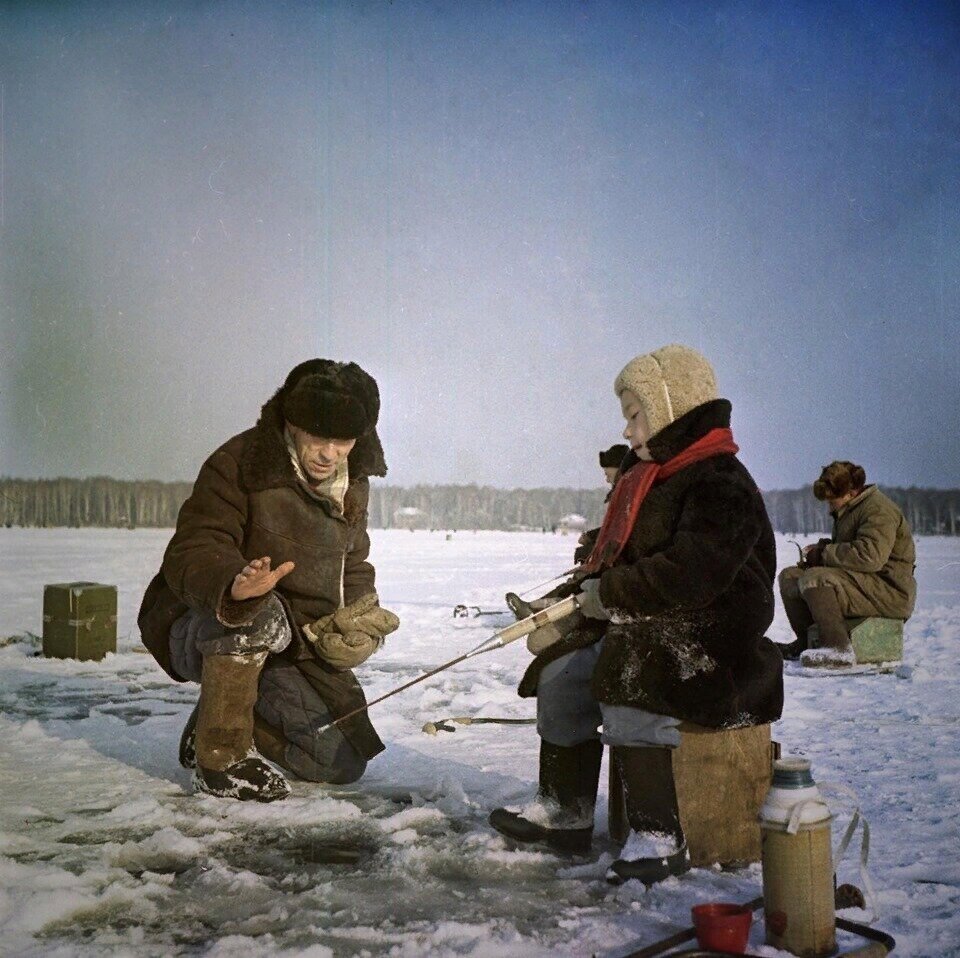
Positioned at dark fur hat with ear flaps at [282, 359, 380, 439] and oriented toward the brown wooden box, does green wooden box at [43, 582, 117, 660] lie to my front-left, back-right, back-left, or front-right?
back-left

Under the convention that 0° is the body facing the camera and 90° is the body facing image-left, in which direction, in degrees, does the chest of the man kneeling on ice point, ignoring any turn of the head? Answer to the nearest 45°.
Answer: approximately 315°

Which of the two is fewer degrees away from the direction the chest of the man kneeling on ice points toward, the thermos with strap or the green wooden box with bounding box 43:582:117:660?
the thermos with strap

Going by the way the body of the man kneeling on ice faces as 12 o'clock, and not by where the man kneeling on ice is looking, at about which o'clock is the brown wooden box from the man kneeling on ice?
The brown wooden box is roughly at 12 o'clock from the man kneeling on ice.

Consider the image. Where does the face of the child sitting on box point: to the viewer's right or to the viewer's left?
to the viewer's left

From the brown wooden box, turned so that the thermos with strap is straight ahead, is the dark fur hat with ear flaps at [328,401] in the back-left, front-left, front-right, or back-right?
back-right

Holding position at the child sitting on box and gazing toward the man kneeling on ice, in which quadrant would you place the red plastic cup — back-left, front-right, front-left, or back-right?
back-left

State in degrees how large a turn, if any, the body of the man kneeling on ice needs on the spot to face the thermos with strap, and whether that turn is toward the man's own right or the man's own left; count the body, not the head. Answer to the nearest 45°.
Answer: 0° — they already face it
